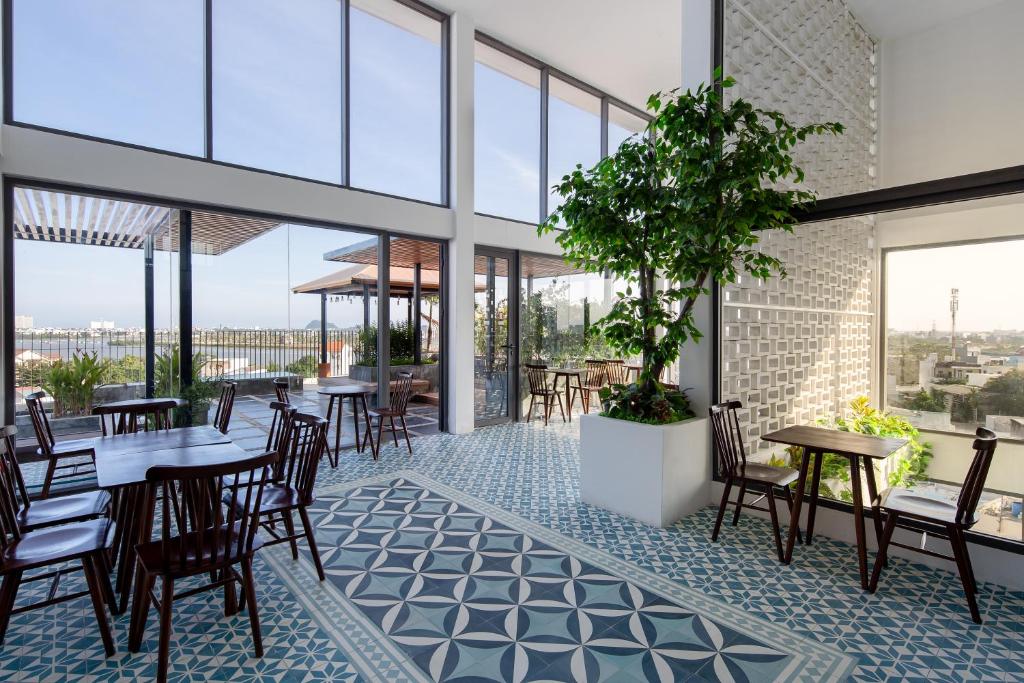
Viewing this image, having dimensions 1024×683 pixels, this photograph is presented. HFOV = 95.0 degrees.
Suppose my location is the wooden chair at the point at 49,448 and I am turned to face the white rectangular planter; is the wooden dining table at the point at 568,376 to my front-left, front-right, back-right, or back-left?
front-left

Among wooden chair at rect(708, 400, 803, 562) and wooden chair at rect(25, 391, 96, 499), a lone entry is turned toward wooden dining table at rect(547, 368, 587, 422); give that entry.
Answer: wooden chair at rect(25, 391, 96, 499)

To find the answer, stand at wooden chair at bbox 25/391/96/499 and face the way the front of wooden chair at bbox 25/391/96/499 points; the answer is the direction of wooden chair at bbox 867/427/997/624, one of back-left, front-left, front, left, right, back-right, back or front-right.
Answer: front-right

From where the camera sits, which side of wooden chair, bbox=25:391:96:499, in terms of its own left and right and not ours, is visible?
right

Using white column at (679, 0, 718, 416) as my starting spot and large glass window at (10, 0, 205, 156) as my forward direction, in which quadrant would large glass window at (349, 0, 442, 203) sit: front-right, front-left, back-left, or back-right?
front-right

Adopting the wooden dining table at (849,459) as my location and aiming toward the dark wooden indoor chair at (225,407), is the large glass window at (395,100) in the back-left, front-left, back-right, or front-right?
front-right

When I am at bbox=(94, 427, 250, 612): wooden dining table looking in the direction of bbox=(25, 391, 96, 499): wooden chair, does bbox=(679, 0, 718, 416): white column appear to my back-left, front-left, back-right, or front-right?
back-right

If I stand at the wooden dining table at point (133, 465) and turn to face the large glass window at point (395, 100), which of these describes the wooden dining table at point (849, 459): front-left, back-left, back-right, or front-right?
front-right

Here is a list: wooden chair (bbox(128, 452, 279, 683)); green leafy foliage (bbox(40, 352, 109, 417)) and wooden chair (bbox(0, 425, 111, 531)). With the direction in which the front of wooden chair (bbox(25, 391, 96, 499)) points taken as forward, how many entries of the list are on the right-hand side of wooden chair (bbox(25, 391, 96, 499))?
2

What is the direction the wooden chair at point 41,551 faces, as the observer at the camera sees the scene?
facing to the right of the viewer

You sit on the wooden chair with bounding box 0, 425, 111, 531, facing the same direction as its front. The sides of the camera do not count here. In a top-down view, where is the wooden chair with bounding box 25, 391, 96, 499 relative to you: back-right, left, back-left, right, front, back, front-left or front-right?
left

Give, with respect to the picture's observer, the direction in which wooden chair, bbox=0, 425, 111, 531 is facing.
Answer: facing to the right of the viewer

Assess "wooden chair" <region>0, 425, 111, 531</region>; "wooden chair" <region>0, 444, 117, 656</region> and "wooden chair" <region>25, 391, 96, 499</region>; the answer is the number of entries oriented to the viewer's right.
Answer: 3

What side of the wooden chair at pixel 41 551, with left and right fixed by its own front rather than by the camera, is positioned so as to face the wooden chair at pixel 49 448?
left

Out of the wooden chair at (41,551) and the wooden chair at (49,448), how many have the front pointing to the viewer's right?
2

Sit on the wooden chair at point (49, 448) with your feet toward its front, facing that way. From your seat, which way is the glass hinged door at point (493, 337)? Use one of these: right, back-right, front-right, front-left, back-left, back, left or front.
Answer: front
